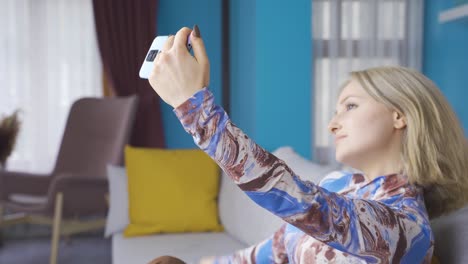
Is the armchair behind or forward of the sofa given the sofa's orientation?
behind

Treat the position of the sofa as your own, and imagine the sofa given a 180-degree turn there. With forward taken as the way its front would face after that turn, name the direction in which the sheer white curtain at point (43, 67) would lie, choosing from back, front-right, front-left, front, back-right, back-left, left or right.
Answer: front-left

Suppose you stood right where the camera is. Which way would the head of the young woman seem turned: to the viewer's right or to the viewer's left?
to the viewer's left

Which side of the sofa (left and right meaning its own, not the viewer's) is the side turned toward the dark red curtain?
back

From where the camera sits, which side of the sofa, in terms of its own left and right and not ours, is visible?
front
